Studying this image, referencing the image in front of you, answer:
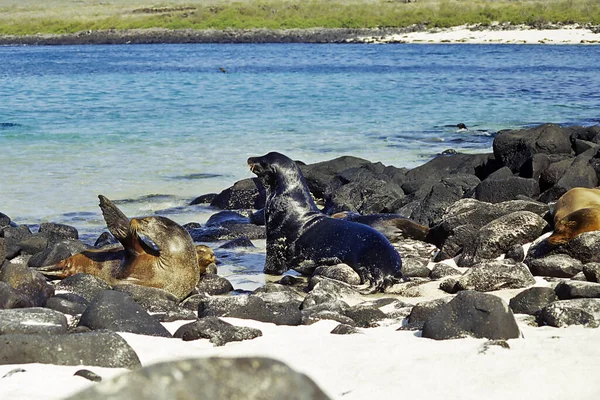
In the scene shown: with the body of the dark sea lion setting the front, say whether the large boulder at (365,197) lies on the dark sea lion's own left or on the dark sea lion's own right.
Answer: on the dark sea lion's own right

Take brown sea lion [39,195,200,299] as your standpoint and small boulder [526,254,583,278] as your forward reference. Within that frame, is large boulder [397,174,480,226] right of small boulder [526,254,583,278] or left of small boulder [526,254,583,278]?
left

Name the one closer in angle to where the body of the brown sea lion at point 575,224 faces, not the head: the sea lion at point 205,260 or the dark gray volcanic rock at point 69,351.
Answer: the sea lion

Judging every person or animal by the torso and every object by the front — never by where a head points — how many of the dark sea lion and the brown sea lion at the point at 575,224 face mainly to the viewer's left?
2

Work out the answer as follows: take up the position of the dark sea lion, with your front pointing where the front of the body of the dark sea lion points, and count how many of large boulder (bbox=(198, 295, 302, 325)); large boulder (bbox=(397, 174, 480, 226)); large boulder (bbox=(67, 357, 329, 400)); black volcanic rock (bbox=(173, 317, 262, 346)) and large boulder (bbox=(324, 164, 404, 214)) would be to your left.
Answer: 3

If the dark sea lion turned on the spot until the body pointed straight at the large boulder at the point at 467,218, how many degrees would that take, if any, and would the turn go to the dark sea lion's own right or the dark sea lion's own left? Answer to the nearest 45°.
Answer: approximately 135° to the dark sea lion's own right

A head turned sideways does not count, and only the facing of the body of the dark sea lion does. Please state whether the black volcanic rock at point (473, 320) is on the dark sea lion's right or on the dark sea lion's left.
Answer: on the dark sea lion's left

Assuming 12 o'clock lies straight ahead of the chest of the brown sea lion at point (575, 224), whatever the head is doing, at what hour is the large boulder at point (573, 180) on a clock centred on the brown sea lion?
The large boulder is roughly at 3 o'clock from the brown sea lion.

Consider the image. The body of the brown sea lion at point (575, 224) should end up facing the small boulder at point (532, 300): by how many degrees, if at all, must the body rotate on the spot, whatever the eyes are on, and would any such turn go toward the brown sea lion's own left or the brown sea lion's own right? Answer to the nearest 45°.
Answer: approximately 90° to the brown sea lion's own left

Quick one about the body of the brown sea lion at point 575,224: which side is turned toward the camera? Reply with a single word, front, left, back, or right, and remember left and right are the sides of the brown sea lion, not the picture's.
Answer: left

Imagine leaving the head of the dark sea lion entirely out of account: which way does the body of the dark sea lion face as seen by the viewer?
to the viewer's left

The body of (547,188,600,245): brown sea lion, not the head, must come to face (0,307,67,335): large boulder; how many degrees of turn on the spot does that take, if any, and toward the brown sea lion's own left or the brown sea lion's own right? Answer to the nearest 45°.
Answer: approximately 45° to the brown sea lion's own left

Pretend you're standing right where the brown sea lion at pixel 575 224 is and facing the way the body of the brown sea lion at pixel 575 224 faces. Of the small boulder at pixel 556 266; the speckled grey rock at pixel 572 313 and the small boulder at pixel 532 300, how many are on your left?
3
